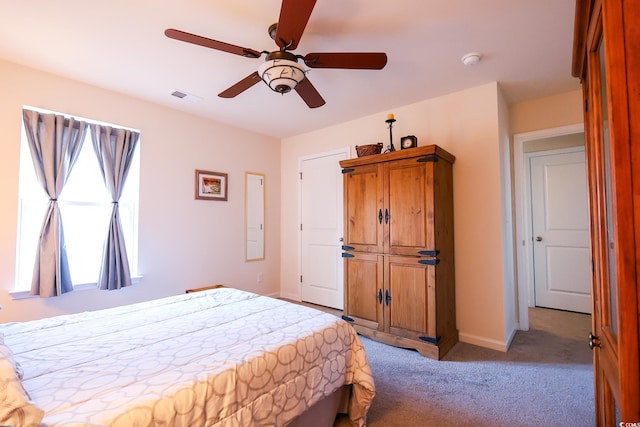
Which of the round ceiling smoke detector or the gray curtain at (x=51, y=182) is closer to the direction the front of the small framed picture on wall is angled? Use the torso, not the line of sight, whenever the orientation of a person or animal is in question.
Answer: the round ceiling smoke detector

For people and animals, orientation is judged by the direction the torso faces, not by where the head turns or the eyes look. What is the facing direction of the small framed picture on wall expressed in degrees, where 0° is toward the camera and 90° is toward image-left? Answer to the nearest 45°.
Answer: approximately 315°

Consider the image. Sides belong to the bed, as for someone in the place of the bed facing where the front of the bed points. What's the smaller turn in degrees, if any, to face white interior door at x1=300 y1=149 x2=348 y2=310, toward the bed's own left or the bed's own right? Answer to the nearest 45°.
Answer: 0° — it already faces it

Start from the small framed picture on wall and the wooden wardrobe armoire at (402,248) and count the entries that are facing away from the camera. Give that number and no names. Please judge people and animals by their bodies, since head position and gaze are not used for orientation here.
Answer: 0

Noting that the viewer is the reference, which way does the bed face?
facing away from the viewer and to the right of the viewer

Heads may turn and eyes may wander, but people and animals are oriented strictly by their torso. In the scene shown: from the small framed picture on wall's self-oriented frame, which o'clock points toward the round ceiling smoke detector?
The round ceiling smoke detector is roughly at 12 o'clock from the small framed picture on wall.

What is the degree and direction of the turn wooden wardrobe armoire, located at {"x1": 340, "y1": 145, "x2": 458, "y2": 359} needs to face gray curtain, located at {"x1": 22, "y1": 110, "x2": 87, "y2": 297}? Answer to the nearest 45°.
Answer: approximately 45° to its right

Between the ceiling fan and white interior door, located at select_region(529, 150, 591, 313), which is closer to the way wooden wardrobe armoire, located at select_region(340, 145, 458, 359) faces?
the ceiling fan

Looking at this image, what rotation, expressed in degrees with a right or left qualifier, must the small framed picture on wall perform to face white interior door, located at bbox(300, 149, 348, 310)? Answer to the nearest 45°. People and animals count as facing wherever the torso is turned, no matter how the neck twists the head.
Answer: approximately 45° to its left

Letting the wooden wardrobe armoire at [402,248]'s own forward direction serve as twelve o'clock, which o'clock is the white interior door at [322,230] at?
The white interior door is roughly at 3 o'clock from the wooden wardrobe armoire.

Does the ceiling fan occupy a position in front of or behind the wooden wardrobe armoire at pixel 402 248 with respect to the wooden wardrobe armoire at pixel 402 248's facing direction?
in front

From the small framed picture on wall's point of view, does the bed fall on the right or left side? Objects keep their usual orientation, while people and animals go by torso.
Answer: on its right

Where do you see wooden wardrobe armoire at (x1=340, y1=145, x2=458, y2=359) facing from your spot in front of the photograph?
facing the viewer and to the left of the viewer
